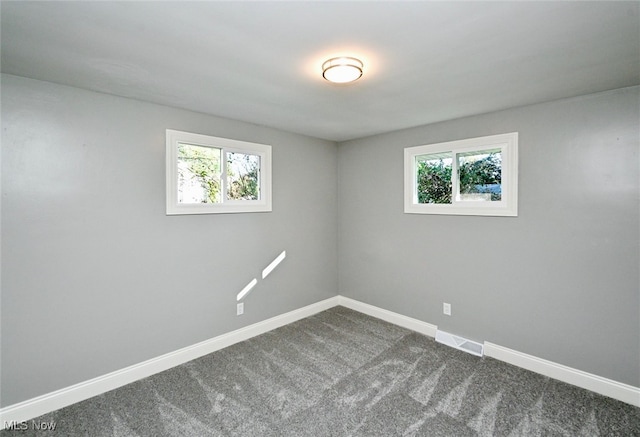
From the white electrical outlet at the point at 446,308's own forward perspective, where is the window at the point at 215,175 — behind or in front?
in front

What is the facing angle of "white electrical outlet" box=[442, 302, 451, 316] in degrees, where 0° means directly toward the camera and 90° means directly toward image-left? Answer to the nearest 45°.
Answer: approximately 45°
